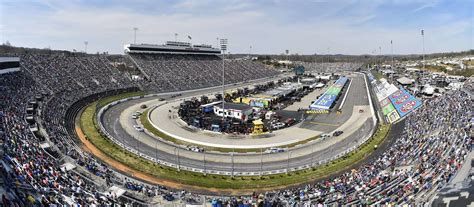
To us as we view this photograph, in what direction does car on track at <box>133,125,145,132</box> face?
facing the viewer and to the right of the viewer

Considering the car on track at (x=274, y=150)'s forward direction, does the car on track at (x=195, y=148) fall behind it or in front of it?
behind

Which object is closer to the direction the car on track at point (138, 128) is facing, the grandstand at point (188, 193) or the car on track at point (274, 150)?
the car on track

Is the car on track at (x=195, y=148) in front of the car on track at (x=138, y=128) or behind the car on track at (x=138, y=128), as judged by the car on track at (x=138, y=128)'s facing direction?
in front

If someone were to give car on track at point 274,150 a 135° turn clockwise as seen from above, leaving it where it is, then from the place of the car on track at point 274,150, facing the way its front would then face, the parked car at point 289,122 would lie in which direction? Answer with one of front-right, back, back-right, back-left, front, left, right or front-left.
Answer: back-right

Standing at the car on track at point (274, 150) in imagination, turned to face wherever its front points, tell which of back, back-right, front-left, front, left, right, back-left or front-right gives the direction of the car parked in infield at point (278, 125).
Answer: left

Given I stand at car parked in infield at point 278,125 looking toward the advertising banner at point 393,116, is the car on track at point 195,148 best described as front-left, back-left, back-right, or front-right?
back-right

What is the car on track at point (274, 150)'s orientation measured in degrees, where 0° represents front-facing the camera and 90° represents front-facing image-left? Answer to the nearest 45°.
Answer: approximately 270°

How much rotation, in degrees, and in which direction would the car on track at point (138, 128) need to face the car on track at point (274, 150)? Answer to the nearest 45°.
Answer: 0° — it already faces it

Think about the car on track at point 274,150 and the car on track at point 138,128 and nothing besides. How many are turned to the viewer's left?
0

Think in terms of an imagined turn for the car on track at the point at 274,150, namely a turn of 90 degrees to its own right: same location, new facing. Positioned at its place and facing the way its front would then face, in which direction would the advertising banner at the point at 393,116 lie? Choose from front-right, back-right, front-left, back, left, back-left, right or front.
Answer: back-left

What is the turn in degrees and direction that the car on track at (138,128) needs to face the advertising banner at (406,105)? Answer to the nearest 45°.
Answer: approximately 45° to its left
